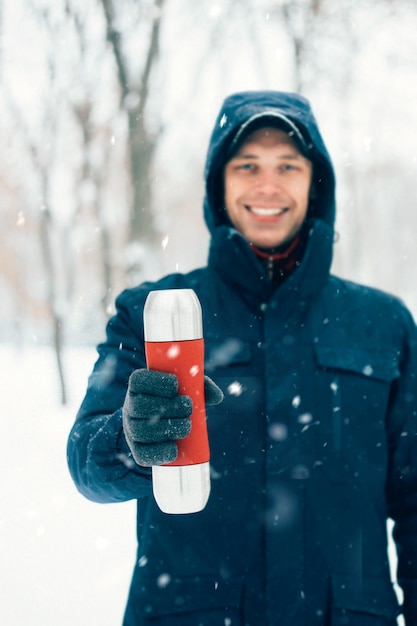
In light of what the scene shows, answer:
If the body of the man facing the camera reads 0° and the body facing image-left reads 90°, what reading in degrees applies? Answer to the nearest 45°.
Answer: approximately 0°

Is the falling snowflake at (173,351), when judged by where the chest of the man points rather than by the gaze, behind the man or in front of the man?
in front

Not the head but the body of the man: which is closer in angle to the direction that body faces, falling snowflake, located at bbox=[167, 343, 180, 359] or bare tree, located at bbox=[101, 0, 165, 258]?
the falling snowflake

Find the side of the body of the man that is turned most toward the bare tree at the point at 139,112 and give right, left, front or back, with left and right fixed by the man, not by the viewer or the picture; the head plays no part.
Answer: back
